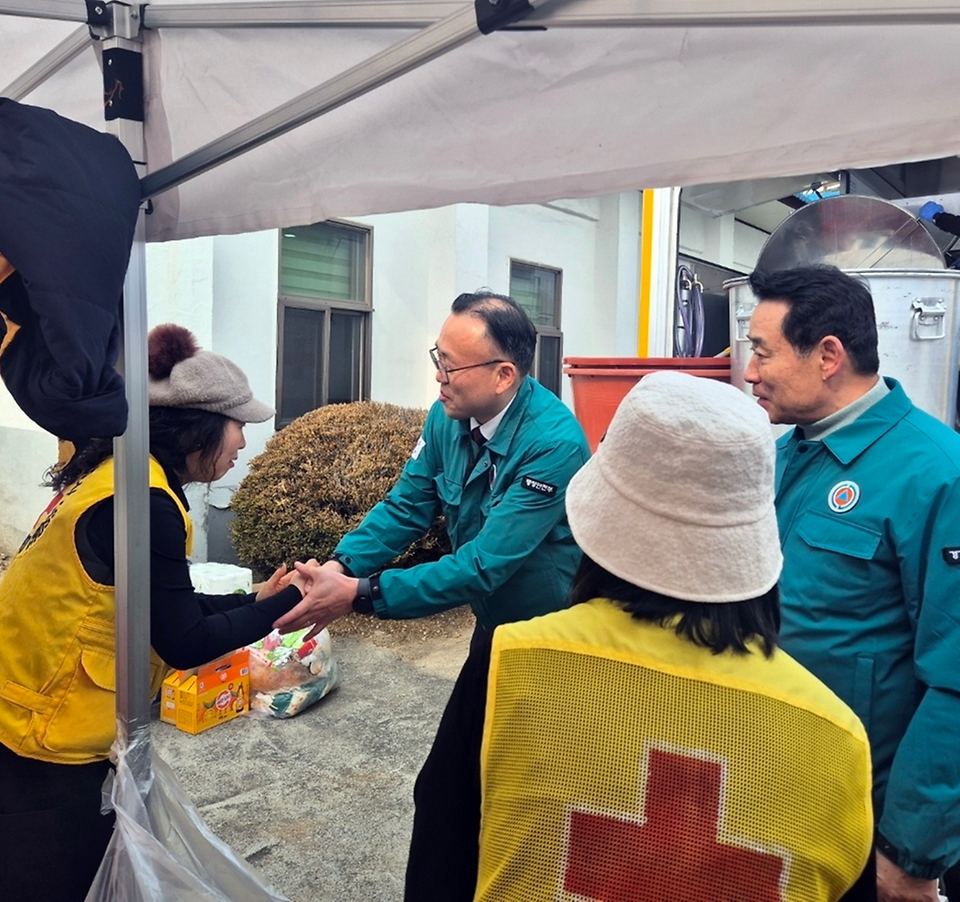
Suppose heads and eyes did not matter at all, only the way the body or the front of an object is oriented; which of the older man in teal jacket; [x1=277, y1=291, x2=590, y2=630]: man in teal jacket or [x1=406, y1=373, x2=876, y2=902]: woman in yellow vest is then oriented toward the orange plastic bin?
the woman in yellow vest

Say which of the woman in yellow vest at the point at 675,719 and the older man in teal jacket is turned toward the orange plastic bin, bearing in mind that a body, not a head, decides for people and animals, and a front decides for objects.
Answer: the woman in yellow vest

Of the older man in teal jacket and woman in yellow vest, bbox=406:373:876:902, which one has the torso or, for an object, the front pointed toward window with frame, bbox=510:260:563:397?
the woman in yellow vest

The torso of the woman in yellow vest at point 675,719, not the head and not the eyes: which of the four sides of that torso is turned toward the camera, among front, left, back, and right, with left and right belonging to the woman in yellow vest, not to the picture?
back

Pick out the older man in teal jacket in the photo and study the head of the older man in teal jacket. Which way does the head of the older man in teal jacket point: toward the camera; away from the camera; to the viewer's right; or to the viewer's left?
to the viewer's left

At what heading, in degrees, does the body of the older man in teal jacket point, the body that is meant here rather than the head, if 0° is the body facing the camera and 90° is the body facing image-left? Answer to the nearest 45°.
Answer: approximately 45°

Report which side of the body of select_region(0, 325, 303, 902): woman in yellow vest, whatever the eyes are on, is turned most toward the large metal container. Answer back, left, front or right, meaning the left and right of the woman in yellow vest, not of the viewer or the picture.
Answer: front

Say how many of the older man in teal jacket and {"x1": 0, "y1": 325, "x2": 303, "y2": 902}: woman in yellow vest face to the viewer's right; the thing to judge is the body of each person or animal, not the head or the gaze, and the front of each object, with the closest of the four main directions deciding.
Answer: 1

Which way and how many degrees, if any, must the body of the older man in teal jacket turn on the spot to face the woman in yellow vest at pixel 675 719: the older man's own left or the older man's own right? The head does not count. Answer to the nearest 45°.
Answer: approximately 45° to the older man's own left

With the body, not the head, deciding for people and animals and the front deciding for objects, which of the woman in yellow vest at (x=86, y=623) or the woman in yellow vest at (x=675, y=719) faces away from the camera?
the woman in yellow vest at (x=675, y=719)

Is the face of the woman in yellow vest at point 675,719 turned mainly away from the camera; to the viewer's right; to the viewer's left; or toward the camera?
away from the camera

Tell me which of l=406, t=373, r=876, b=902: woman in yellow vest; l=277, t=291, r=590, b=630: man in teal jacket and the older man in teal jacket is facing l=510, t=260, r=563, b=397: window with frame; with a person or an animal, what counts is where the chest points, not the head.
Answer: the woman in yellow vest

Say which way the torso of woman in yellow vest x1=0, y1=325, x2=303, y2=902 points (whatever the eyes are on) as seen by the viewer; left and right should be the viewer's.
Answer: facing to the right of the viewer

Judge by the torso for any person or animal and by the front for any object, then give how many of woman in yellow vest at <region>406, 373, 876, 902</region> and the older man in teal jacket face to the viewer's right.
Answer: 0
